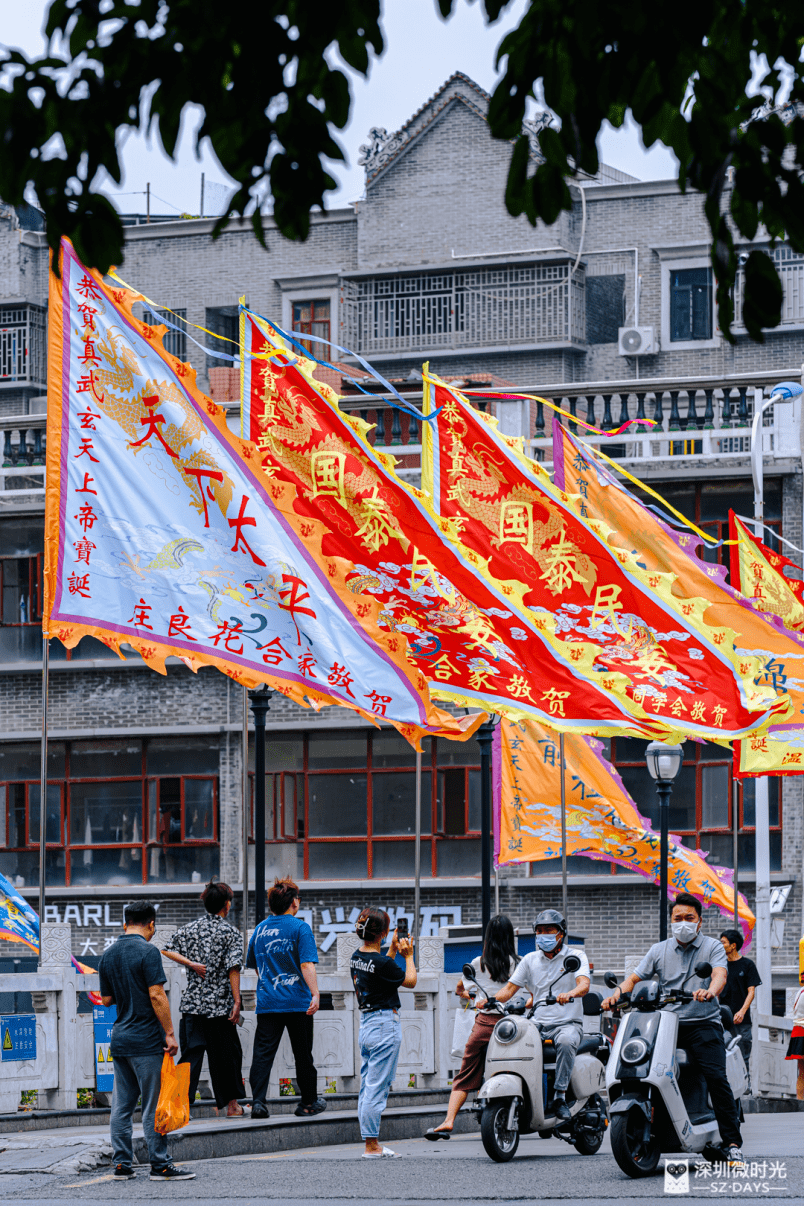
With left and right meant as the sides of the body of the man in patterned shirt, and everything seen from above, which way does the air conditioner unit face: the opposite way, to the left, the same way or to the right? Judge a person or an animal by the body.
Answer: the opposite way

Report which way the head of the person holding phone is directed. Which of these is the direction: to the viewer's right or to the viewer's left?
to the viewer's right

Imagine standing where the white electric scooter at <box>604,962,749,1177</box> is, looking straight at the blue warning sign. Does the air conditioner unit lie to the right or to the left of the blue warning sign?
right

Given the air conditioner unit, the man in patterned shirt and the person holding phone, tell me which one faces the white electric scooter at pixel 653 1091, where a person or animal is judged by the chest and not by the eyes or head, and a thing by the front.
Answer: the air conditioner unit

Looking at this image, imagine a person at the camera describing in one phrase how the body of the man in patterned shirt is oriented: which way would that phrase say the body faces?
away from the camera

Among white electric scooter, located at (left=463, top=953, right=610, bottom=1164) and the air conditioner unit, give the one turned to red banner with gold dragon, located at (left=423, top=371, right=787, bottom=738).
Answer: the air conditioner unit

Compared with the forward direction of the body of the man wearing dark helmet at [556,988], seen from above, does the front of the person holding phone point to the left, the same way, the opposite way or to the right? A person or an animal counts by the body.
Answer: the opposite way

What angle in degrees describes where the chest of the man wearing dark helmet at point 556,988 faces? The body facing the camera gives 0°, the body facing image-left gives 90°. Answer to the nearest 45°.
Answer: approximately 45°

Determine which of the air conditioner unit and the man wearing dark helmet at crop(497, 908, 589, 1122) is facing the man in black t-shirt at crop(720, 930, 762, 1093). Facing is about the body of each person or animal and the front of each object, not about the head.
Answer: the air conditioner unit

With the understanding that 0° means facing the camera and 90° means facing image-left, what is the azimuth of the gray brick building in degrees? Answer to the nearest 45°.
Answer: approximately 0°

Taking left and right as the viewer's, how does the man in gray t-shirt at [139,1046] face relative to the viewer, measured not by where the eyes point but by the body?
facing away from the viewer and to the right of the viewer

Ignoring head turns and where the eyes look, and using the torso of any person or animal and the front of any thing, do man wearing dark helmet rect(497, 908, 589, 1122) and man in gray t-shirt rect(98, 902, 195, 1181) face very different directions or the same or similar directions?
very different directions

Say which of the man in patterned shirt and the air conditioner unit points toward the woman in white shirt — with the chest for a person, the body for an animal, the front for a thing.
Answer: the air conditioner unit

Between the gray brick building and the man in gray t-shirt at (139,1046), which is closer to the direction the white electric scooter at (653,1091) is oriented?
the man in gray t-shirt

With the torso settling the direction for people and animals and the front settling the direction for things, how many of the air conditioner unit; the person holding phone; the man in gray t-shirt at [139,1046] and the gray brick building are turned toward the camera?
2
